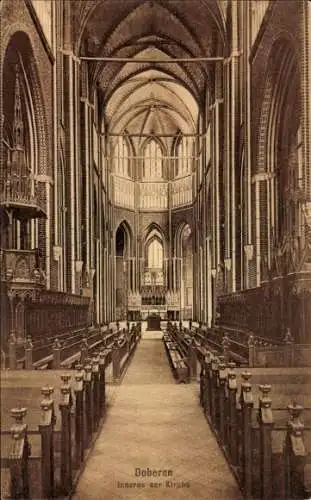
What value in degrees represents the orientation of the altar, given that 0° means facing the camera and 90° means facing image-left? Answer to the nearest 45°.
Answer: approximately 0°
